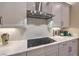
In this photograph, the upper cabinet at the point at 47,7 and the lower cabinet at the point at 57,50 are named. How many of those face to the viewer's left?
0

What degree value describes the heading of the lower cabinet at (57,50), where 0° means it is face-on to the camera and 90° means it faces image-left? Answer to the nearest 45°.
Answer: approximately 315°

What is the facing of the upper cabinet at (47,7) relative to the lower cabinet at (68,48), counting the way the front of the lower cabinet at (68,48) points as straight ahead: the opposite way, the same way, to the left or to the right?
the same way

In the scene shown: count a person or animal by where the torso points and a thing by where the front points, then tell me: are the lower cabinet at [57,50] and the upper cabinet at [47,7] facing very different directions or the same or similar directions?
same or similar directions

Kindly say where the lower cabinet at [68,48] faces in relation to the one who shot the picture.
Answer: facing the viewer and to the right of the viewer

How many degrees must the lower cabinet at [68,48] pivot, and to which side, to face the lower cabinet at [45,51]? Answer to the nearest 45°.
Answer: approximately 45° to its right

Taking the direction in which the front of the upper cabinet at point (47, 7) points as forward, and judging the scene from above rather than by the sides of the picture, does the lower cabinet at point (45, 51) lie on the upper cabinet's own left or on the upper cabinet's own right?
on the upper cabinet's own right

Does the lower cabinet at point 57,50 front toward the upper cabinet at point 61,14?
no

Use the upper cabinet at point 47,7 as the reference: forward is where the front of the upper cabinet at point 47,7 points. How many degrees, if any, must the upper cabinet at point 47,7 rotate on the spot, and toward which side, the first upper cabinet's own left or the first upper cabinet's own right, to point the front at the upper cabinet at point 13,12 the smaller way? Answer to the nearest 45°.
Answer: approximately 90° to the first upper cabinet's own right

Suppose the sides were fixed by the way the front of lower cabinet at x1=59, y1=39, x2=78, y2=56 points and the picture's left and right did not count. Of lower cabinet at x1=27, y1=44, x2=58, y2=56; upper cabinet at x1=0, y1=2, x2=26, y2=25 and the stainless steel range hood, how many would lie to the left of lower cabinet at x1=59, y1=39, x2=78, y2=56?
0
